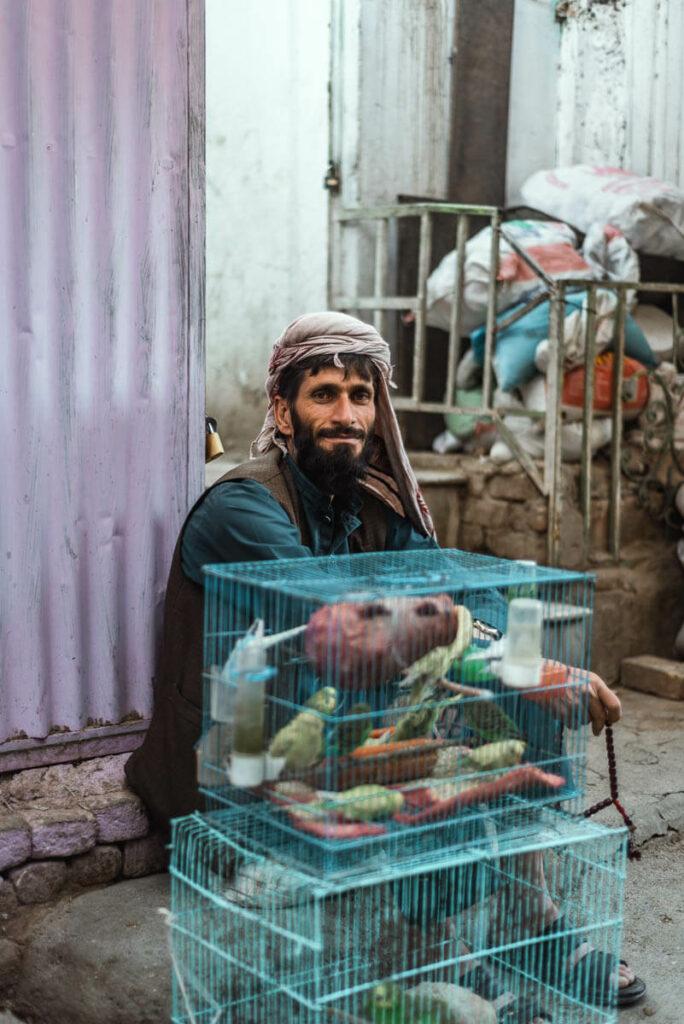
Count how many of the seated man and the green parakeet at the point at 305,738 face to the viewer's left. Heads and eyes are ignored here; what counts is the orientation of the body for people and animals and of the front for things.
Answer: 0

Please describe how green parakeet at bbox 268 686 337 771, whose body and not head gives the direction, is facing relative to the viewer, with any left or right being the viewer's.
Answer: facing to the right of the viewer

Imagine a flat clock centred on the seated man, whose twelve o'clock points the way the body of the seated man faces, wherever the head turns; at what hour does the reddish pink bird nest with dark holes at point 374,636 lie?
The reddish pink bird nest with dark holes is roughly at 1 o'clock from the seated man.

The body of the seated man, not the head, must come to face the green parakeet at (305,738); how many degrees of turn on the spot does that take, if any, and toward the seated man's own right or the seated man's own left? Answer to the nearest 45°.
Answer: approximately 45° to the seated man's own right

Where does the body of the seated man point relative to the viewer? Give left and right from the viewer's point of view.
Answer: facing the viewer and to the right of the viewer
